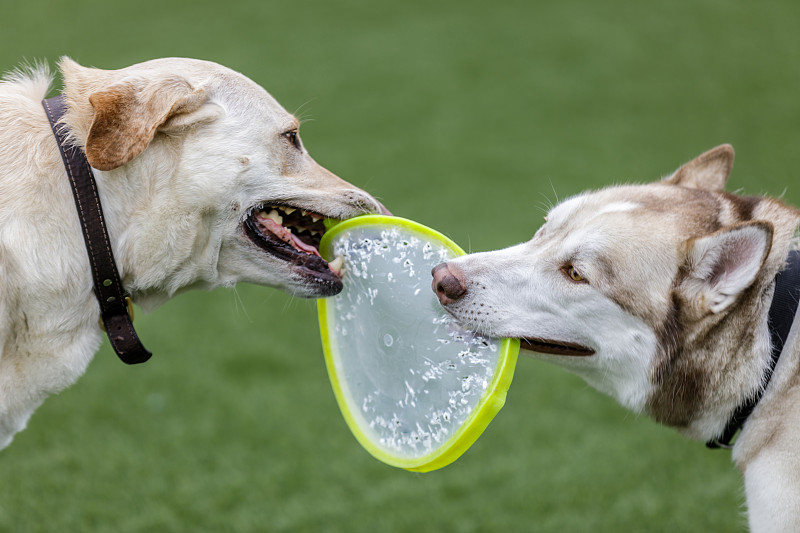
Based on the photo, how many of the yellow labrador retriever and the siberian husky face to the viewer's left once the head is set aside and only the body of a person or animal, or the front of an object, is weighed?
1

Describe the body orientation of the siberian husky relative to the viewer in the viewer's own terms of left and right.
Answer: facing to the left of the viewer

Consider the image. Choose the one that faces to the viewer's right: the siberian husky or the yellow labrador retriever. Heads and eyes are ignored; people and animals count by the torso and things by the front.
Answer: the yellow labrador retriever

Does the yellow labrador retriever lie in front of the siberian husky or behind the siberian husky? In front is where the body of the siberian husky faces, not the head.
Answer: in front

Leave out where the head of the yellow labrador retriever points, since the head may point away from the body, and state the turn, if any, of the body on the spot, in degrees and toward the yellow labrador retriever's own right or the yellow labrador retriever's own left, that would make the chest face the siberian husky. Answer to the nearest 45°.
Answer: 0° — it already faces it

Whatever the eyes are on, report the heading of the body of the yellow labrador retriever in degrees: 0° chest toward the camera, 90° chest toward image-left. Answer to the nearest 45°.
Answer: approximately 270°
